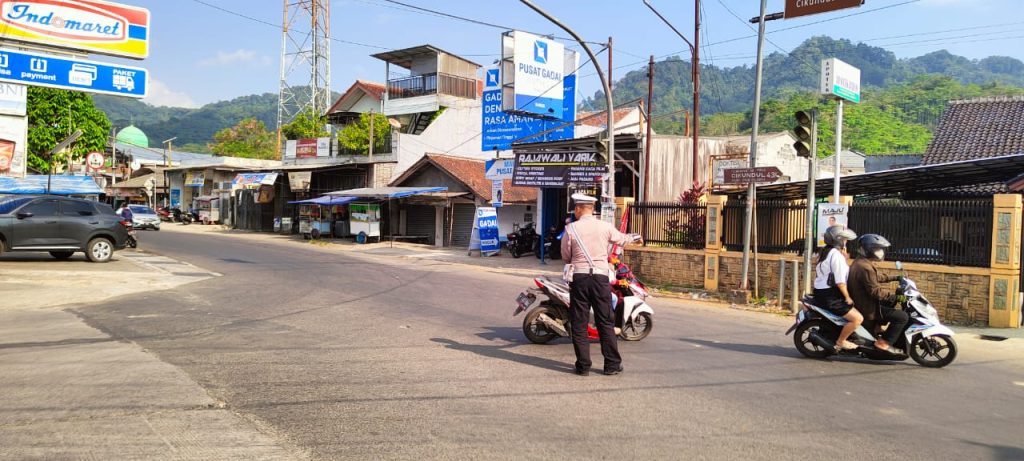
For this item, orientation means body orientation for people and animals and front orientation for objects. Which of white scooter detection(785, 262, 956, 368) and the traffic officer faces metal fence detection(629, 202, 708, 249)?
the traffic officer

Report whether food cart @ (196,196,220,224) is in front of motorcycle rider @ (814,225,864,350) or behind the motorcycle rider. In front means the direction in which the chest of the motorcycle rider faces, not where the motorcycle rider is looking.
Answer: behind

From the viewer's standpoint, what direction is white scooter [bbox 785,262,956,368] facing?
to the viewer's right

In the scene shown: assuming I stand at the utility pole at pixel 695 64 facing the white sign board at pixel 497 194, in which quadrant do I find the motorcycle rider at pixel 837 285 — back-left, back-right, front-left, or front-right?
back-left

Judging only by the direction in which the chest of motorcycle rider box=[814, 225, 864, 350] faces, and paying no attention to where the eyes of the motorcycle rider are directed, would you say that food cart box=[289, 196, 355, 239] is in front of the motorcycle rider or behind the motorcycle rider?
behind

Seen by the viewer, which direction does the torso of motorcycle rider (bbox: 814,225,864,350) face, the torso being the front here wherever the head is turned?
to the viewer's right

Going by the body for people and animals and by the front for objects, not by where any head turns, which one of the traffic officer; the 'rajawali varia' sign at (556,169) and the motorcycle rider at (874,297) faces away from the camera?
the traffic officer

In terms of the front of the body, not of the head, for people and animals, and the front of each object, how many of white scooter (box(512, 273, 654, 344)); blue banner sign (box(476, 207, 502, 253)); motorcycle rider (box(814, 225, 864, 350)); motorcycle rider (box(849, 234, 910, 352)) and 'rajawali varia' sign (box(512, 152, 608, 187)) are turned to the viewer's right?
3

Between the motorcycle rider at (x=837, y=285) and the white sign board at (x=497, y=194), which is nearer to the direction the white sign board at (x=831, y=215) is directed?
the motorcycle rider

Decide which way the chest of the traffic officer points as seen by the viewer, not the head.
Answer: away from the camera

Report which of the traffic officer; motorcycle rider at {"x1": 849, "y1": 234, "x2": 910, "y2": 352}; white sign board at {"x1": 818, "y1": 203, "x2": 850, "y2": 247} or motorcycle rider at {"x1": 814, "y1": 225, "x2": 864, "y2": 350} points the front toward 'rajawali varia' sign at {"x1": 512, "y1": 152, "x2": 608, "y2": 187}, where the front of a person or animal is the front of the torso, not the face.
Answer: the traffic officer

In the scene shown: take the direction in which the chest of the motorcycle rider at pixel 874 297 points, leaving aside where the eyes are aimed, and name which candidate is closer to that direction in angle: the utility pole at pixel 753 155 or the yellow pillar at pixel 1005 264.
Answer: the yellow pillar

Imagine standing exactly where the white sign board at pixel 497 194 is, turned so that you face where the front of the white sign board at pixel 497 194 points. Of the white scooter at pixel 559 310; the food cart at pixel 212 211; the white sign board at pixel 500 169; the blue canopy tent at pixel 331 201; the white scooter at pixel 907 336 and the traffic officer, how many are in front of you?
3
